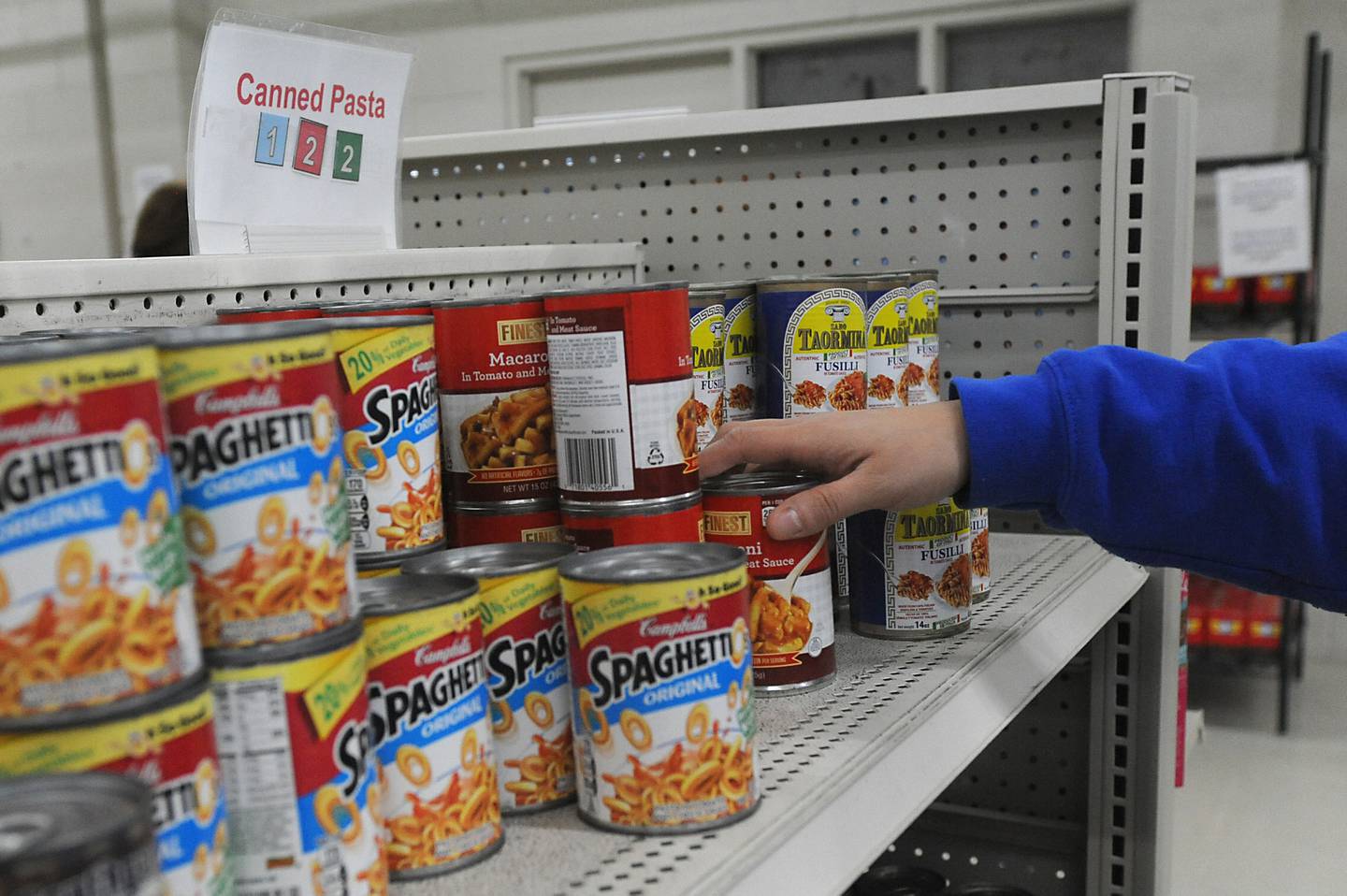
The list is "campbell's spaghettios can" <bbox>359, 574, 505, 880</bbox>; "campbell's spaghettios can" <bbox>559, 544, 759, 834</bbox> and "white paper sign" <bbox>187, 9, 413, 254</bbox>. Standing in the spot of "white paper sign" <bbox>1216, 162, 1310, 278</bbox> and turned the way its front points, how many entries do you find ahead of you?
3

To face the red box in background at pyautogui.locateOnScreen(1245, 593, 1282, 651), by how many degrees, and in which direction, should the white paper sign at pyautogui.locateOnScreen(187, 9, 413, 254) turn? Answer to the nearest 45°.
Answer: approximately 90° to its left

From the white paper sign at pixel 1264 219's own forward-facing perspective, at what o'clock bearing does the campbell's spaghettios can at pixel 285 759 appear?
The campbell's spaghettios can is roughly at 12 o'clock from the white paper sign.

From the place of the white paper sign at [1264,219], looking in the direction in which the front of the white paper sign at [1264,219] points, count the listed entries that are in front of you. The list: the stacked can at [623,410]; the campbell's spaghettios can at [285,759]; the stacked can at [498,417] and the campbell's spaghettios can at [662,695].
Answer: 4

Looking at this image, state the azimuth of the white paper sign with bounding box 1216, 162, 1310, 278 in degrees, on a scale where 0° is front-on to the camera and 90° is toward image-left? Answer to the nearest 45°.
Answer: approximately 0°

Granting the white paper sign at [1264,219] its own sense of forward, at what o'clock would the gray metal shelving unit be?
The gray metal shelving unit is roughly at 12 o'clock from the white paper sign.

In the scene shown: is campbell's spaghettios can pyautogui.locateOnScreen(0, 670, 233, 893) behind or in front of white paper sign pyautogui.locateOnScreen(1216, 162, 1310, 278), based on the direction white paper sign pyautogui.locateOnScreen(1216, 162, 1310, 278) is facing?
in front

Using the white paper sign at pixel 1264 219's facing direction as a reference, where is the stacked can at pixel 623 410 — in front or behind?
in front

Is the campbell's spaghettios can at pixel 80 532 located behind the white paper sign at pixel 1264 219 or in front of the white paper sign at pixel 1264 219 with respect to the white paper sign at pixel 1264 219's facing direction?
in front

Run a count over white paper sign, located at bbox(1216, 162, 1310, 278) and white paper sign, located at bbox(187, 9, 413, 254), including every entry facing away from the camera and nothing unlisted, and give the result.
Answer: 0

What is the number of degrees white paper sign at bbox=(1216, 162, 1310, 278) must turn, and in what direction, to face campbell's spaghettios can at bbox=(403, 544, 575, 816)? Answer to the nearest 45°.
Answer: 0° — it already faces it

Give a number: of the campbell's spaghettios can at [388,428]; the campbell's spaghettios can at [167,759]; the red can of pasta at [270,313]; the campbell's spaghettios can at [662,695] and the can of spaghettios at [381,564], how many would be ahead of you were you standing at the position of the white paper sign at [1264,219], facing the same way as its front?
5

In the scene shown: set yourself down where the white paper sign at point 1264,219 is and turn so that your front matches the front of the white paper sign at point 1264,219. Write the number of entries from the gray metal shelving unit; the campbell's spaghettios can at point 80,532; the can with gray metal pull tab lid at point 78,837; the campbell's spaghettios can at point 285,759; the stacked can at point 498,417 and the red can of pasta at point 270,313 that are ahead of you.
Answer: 6
